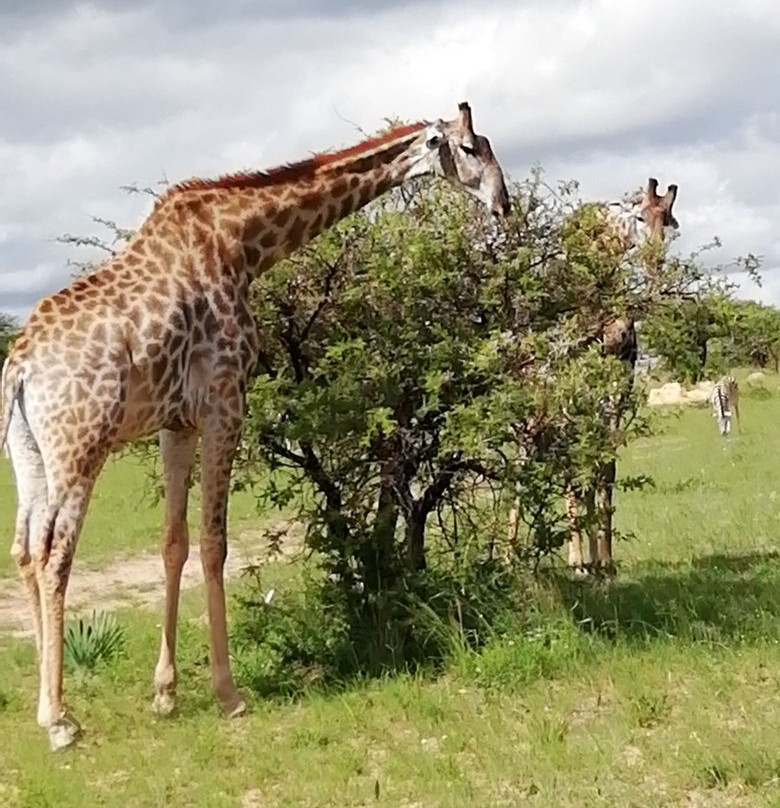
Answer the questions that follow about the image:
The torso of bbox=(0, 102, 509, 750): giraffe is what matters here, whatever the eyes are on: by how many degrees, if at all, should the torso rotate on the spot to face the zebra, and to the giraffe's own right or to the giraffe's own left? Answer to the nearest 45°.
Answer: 0° — it already faces it

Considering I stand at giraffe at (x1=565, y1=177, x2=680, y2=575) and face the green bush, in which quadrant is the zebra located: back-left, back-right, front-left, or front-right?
back-right

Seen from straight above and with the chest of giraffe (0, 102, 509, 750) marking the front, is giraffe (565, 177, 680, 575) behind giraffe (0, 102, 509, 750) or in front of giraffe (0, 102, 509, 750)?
in front

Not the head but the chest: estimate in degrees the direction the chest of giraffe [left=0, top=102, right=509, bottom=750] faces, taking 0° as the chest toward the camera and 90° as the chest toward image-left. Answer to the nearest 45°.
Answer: approximately 225°

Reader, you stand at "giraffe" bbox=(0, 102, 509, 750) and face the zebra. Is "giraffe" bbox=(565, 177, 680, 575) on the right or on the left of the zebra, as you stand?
right

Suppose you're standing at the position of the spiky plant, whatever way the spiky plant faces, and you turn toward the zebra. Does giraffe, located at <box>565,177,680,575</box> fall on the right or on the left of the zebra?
right
